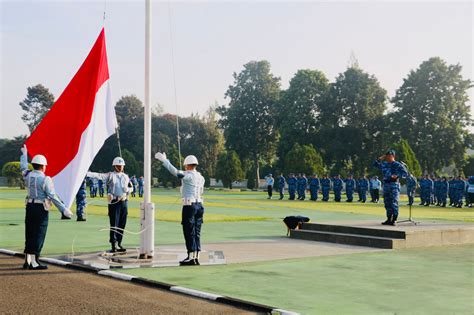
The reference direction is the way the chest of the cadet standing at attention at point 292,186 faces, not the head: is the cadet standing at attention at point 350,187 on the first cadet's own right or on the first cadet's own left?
on the first cadet's own left

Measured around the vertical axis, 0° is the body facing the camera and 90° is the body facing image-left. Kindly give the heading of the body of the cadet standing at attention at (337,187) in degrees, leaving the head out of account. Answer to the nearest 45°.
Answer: approximately 45°

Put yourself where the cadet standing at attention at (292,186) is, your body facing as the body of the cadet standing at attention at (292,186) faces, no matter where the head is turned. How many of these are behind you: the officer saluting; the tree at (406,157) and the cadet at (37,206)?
1

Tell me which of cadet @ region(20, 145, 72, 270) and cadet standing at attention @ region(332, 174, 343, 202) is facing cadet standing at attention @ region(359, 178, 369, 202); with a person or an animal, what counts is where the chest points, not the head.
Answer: cadet @ region(20, 145, 72, 270)

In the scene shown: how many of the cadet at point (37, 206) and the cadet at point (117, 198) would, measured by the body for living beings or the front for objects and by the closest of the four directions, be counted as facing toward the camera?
1

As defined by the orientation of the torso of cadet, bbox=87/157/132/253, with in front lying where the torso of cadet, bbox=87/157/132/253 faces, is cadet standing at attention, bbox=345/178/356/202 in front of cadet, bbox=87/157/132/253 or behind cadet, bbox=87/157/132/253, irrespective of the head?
behind

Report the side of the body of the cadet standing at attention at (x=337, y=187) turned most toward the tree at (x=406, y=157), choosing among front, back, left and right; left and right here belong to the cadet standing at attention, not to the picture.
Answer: back

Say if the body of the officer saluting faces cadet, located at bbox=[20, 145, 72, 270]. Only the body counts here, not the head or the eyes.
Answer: yes

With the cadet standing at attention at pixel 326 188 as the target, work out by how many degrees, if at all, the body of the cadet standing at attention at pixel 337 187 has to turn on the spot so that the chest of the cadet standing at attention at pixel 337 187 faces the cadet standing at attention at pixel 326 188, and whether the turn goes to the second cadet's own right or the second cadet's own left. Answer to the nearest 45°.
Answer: approximately 90° to the second cadet's own right

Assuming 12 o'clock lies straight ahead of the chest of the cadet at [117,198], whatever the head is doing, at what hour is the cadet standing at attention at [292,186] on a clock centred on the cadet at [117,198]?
the cadet standing at attention at [292,186] is roughly at 7 o'clock from the cadet at [117,198].

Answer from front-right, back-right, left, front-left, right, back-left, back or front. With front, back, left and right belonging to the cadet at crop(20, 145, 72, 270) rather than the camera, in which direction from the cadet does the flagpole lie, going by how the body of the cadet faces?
front-right
